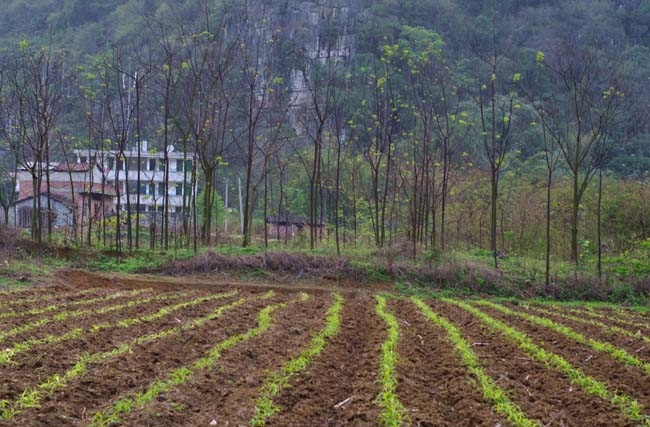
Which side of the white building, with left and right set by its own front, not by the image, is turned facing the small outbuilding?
left

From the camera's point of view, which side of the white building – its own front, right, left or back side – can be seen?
front
